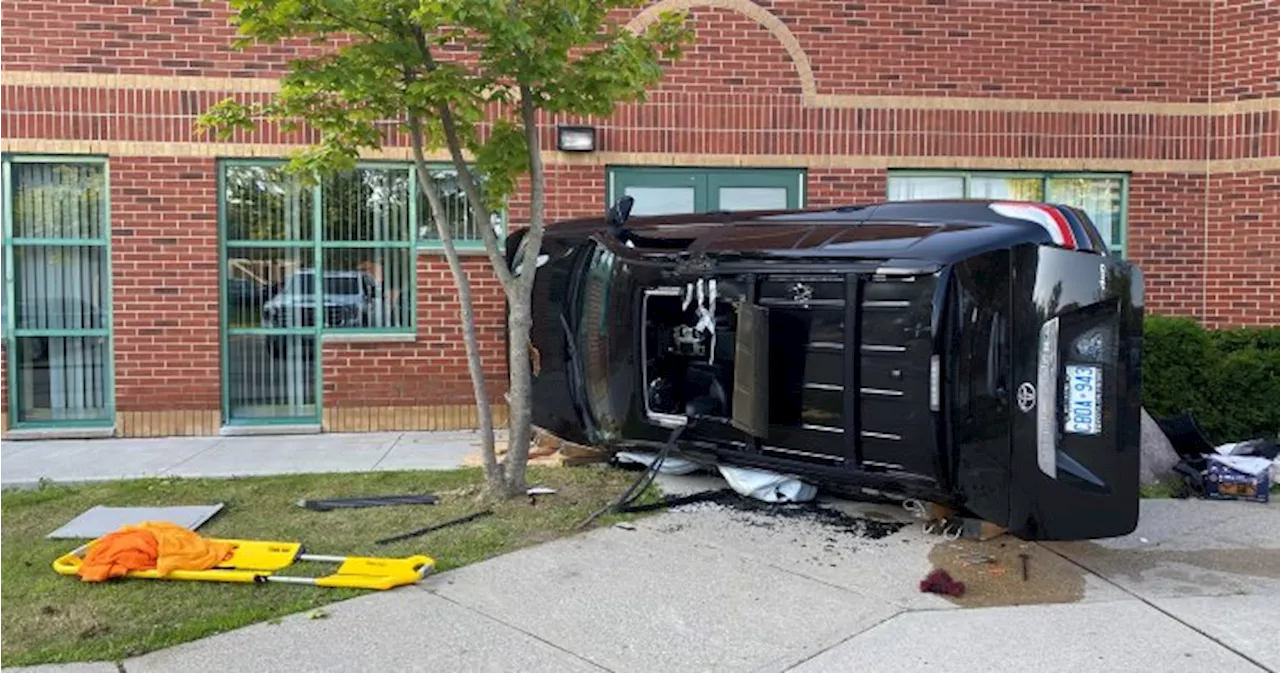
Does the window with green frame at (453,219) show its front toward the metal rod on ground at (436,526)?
yes

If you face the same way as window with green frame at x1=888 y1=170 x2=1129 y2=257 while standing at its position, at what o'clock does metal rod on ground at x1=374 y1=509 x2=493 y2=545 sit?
The metal rod on ground is roughly at 1 o'clock from the window with green frame.

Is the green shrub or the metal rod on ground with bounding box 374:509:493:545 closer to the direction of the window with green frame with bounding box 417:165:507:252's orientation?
the metal rod on ground

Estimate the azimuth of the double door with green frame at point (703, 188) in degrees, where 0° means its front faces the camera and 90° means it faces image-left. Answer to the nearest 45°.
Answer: approximately 0°

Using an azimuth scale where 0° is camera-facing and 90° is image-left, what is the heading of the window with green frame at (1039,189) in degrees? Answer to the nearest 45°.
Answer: approximately 0°
